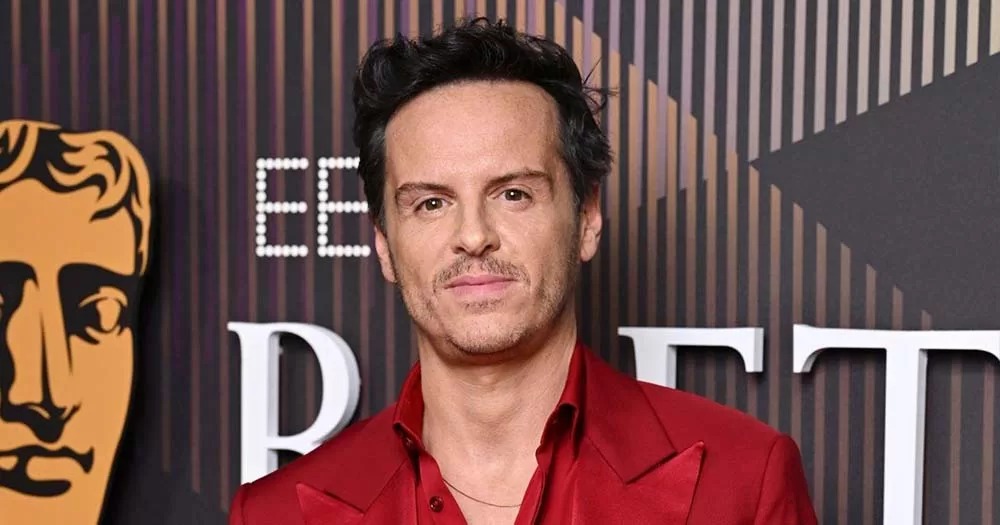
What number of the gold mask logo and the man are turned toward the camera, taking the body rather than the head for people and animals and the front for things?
2

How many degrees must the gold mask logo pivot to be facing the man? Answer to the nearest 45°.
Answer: approximately 45° to its left

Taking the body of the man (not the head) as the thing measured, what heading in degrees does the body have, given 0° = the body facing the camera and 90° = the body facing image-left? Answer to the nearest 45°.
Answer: approximately 0°

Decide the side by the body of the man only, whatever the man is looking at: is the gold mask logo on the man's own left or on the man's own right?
on the man's own right
